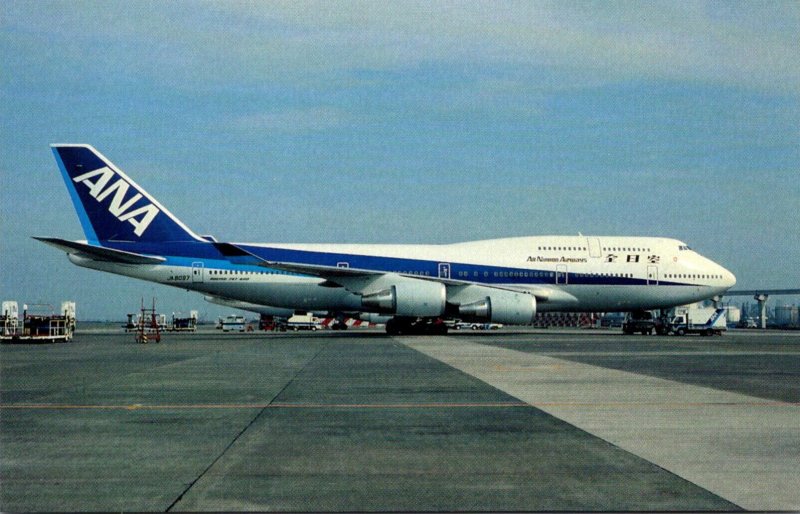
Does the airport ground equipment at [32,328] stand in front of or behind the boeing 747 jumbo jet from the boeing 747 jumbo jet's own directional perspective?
behind

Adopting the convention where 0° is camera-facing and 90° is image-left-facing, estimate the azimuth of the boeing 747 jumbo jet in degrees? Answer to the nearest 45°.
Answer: approximately 270°
